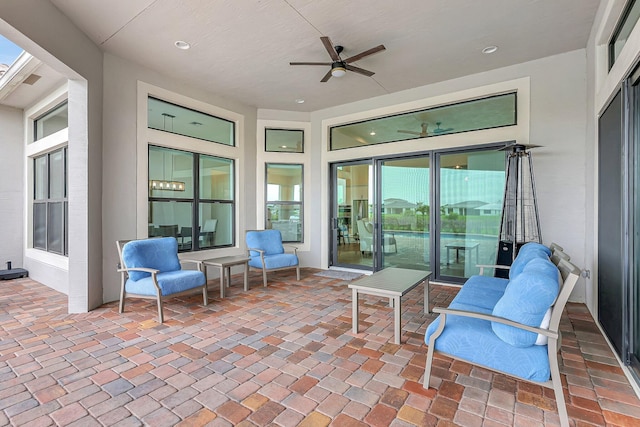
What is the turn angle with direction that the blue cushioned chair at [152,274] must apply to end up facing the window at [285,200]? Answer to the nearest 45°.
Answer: approximately 90° to its left

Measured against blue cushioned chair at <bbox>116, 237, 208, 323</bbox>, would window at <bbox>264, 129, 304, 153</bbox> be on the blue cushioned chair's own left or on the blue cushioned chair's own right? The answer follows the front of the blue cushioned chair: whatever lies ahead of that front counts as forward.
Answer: on the blue cushioned chair's own left

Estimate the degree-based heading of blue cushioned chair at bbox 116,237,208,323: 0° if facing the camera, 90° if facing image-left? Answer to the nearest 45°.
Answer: approximately 315°

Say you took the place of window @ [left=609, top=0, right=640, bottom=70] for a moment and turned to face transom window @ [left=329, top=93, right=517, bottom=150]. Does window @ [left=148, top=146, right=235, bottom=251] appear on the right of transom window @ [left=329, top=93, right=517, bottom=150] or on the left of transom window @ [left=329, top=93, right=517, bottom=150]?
left

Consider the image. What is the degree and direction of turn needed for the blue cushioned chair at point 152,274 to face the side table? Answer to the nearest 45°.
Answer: approximately 90° to its left

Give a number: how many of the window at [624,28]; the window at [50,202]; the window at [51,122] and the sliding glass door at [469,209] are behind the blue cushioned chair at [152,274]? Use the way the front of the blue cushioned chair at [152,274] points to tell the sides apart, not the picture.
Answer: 2
